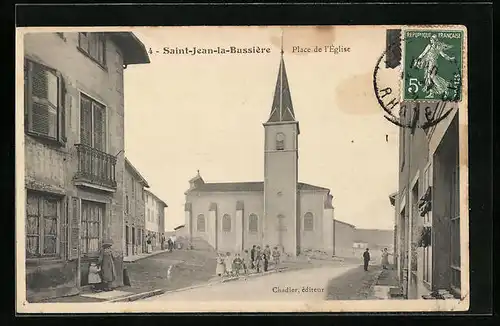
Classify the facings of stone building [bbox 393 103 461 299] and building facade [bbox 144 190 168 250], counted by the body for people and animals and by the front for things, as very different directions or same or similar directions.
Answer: very different directions

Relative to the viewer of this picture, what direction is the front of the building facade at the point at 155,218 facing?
facing to the right of the viewer

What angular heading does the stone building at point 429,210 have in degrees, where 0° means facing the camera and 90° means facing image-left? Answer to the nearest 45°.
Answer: approximately 90°
